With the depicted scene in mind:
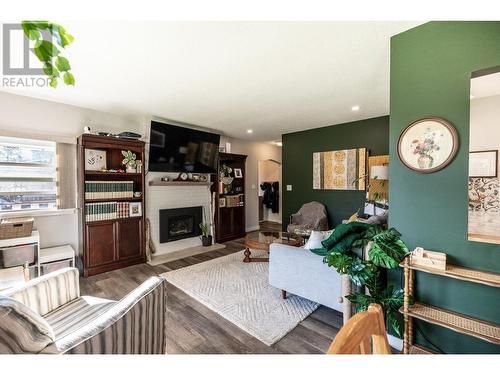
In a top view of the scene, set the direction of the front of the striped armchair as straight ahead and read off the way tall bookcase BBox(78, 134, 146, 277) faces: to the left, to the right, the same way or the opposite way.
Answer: to the right

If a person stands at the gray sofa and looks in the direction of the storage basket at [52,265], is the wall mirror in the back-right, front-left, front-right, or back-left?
back-left

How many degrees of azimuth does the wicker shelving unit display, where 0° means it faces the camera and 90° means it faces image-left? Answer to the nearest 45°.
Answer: approximately 45°

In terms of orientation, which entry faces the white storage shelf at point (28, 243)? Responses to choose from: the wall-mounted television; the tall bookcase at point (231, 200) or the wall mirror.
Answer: the wall mirror

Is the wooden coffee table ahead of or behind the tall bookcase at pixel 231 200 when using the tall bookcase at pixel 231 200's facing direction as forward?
ahead

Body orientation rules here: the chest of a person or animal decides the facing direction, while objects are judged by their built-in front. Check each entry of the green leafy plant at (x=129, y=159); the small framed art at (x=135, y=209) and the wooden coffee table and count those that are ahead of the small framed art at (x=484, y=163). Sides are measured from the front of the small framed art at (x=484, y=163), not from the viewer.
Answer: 3

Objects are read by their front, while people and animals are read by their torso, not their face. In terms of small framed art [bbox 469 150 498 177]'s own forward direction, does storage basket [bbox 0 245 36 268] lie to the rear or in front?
in front

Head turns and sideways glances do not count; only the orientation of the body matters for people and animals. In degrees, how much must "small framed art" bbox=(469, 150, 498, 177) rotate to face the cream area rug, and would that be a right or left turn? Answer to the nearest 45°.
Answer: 0° — it already faces it

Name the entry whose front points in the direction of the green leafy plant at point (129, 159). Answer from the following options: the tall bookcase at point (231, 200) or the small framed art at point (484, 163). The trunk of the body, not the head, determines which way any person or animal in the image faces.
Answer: the small framed art

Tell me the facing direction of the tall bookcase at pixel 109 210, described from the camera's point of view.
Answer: facing the viewer and to the right of the viewer

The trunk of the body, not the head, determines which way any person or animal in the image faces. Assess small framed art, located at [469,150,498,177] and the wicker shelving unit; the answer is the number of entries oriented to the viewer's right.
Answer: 0

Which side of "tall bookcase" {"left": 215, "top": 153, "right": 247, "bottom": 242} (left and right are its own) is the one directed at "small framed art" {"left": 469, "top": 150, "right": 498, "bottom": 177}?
front

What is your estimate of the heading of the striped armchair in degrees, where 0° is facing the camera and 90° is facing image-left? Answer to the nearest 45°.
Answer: approximately 225°

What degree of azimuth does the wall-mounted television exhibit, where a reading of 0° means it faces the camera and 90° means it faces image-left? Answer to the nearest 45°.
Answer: approximately 315°
